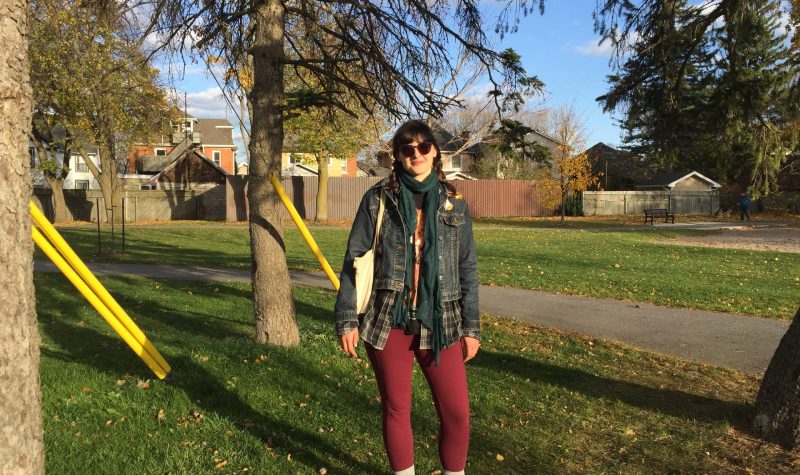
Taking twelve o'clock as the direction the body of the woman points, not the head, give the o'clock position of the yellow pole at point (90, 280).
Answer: The yellow pole is roughly at 4 o'clock from the woman.

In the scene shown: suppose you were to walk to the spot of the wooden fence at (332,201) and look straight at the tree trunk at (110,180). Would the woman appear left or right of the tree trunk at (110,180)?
left

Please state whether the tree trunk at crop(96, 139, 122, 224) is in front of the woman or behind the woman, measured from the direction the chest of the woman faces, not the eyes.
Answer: behind

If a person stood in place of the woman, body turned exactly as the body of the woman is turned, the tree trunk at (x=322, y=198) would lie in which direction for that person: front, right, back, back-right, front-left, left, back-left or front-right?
back

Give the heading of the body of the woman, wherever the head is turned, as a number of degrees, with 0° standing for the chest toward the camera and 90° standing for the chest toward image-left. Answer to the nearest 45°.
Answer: approximately 0°

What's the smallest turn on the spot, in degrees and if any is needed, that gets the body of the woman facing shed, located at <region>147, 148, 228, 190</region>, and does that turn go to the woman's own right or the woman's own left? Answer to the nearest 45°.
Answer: approximately 180°

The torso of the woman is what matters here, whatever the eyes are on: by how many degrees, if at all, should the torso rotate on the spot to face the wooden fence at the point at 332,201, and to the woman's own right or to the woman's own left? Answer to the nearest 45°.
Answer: approximately 180°

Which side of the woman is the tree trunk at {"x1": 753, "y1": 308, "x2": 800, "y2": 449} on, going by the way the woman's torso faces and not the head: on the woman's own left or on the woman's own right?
on the woman's own left

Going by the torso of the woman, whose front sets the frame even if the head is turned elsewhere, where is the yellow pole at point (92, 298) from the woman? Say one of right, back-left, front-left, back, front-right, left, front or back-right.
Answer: back-right

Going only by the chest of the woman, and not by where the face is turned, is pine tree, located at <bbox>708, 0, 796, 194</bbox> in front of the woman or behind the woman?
behind

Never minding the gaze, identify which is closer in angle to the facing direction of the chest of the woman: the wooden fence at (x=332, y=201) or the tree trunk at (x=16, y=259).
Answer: the tree trunk

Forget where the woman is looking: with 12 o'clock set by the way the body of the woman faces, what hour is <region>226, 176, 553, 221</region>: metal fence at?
The metal fence is roughly at 6 o'clock from the woman.

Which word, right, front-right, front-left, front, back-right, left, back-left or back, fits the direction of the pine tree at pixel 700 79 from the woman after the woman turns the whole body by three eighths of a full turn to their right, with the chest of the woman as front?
right
